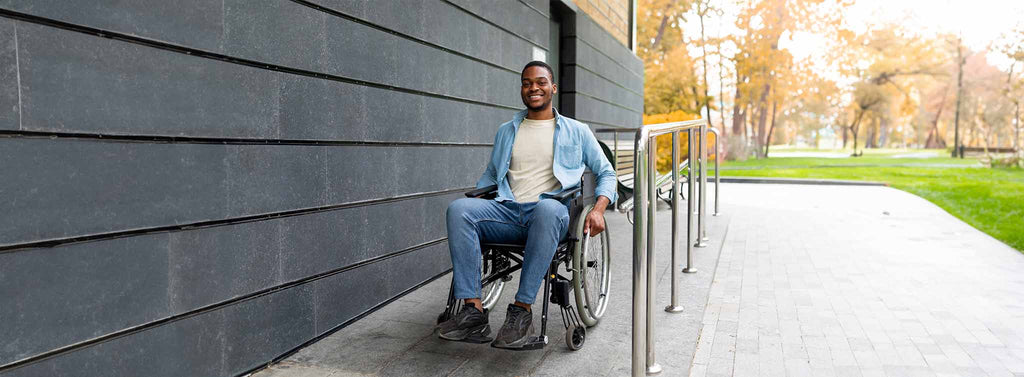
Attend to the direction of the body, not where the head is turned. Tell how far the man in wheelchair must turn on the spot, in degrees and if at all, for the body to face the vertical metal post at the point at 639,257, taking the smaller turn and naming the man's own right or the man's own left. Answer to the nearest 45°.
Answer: approximately 90° to the man's own left

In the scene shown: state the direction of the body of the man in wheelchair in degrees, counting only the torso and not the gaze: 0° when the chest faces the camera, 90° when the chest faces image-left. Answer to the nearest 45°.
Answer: approximately 45°

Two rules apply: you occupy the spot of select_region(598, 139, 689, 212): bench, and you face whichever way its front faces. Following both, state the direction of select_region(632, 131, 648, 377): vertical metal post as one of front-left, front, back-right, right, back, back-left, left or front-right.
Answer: front-right
